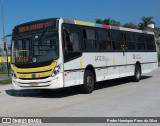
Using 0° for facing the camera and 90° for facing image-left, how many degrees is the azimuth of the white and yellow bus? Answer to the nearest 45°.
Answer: approximately 45°
